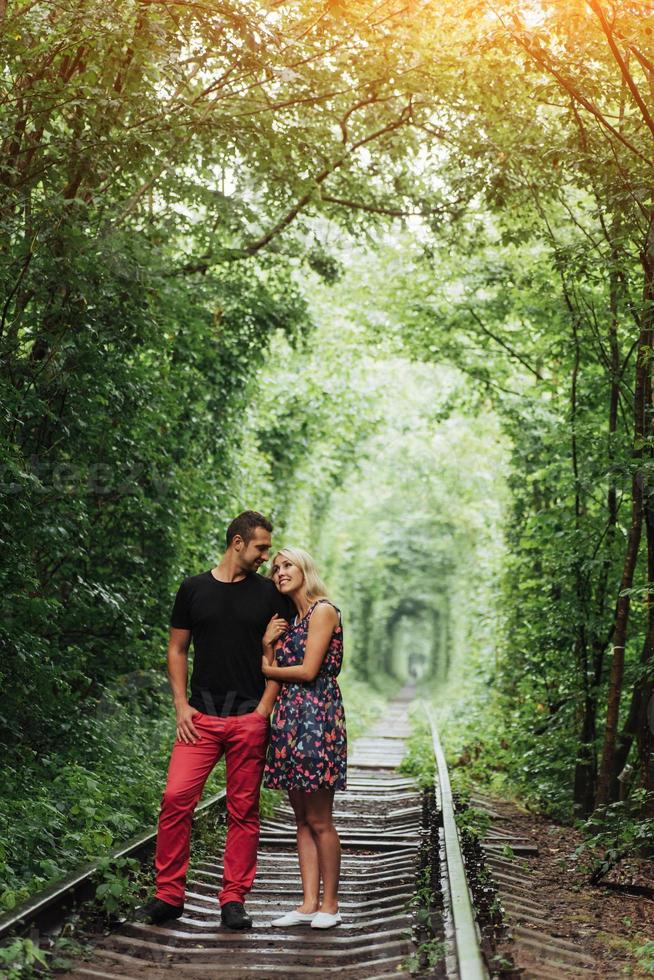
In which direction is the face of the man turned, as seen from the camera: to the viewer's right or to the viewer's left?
to the viewer's right

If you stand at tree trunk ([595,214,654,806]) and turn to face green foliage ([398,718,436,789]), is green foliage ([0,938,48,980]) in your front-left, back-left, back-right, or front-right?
back-left

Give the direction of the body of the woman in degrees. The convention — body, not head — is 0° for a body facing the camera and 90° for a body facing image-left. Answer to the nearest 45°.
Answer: approximately 45°

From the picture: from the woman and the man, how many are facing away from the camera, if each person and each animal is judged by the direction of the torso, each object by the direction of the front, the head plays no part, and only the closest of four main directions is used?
0

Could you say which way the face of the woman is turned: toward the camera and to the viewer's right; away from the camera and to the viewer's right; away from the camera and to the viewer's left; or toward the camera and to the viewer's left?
toward the camera and to the viewer's left

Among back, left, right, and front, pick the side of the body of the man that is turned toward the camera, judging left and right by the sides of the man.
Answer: front

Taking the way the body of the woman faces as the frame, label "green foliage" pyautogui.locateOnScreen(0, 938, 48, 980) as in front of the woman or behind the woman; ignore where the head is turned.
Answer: in front

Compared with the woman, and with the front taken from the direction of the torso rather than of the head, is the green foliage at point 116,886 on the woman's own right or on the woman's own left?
on the woman's own right
